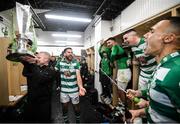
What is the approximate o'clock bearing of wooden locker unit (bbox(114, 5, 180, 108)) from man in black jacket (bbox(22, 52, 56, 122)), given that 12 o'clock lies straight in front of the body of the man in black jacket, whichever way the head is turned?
The wooden locker unit is roughly at 8 o'clock from the man in black jacket.

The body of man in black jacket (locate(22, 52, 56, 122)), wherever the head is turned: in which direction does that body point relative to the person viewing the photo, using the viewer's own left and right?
facing the viewer and to the left of the viewer
